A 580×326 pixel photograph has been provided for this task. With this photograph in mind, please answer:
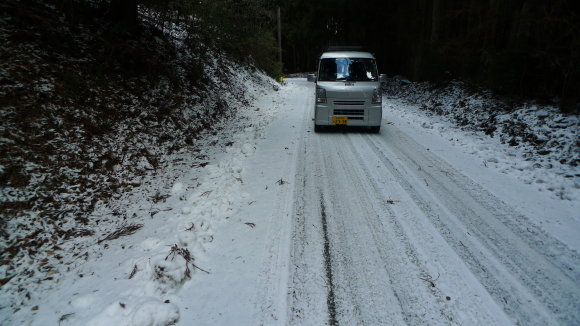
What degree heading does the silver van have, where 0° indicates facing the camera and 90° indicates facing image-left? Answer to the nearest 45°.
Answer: approximately 0°
